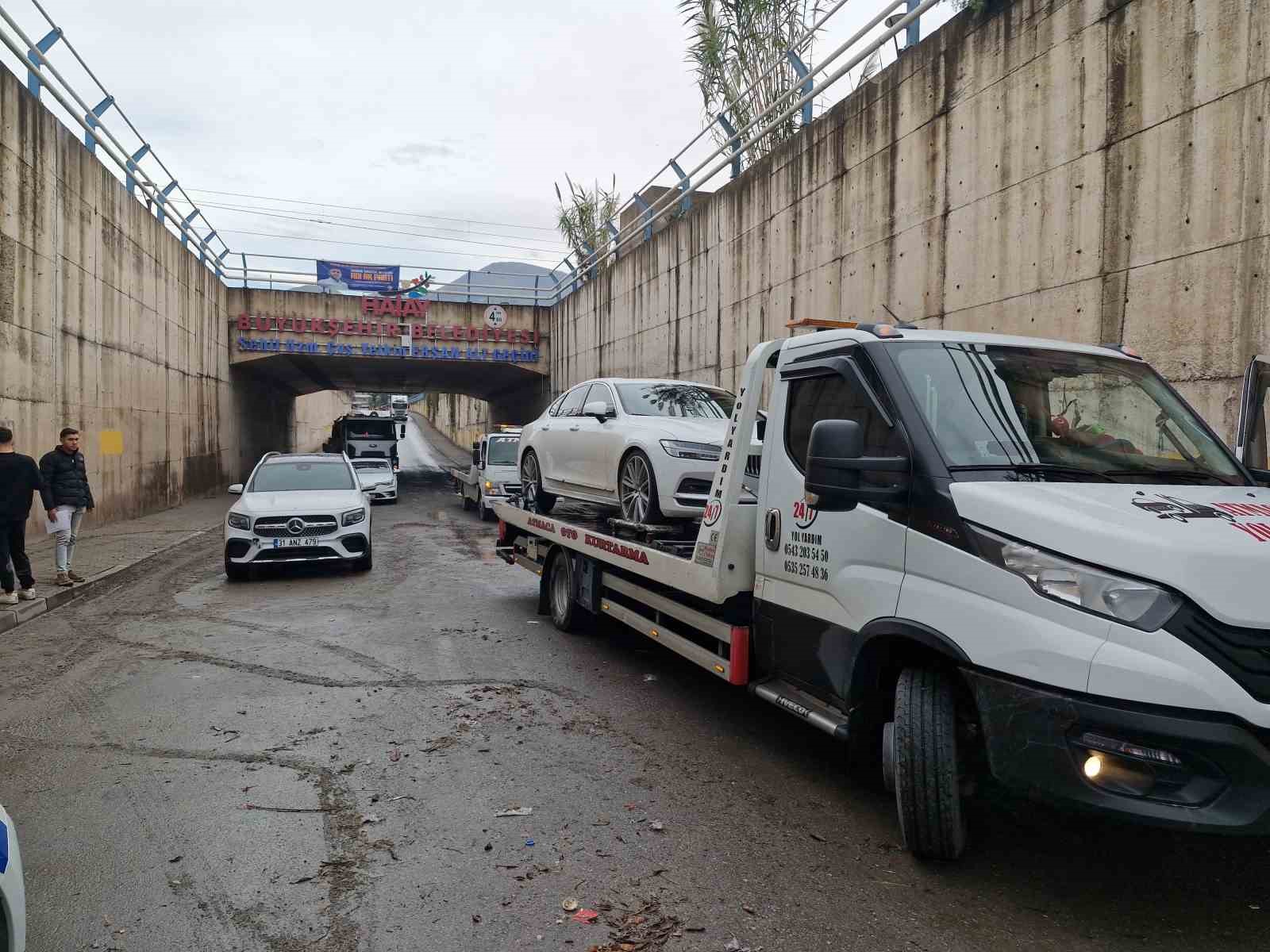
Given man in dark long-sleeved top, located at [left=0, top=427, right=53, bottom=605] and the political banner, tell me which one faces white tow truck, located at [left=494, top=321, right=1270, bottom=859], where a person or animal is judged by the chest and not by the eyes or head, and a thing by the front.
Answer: the political banner

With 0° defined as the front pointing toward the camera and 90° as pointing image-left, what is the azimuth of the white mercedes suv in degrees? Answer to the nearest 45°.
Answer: approximately 0°

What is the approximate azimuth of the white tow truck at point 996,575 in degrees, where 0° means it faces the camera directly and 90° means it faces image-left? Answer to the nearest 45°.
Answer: approximately 315°

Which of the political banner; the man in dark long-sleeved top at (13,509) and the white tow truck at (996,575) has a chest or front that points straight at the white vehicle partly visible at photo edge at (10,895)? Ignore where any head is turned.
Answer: the political banner

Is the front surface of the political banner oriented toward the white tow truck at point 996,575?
yes

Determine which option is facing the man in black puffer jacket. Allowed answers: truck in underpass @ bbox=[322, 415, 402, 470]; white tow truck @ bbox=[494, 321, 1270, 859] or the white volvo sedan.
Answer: the truck in underpass
